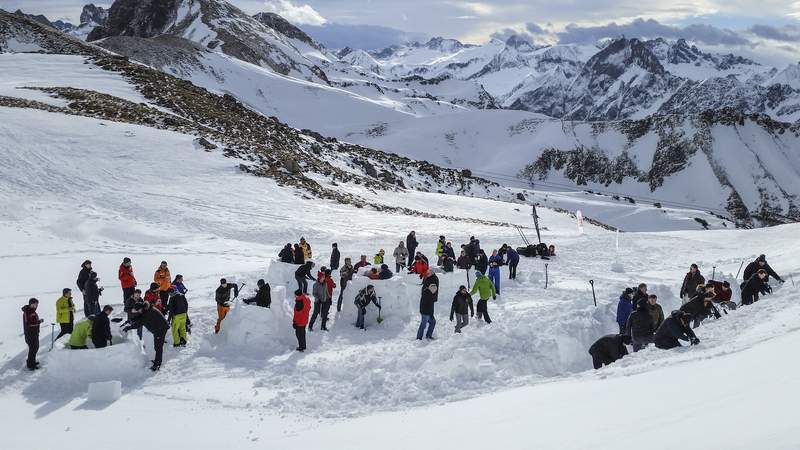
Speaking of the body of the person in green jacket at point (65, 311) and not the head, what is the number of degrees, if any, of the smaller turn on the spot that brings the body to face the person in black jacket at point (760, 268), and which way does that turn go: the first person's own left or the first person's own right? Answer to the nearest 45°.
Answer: approximately 45° to the first person's own left

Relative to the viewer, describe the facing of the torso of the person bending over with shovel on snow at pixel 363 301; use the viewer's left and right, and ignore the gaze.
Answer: facing the viewer and to the right of the viewer

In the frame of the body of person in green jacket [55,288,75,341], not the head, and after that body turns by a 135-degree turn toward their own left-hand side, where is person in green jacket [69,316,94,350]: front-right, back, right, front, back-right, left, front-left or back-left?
back

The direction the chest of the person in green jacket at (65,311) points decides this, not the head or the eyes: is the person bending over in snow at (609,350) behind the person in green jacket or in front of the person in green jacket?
in front

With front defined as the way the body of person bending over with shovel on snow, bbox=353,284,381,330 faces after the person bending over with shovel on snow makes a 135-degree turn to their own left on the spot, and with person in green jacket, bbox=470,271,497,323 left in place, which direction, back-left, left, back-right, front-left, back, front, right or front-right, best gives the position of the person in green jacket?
right

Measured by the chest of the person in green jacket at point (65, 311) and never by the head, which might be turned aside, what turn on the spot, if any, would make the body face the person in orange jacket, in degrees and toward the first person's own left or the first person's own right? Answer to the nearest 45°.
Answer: approximately 90° to the first person's own left
